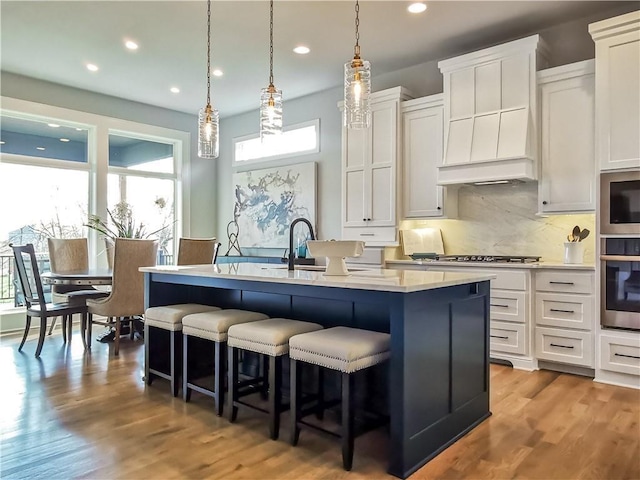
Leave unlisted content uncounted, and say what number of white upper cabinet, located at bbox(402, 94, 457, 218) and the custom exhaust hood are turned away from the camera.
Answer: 0

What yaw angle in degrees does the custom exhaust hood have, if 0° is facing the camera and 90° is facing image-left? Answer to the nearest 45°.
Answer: approximately 45°

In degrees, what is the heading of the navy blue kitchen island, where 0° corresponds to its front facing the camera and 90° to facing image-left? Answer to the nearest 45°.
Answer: approximately 45°

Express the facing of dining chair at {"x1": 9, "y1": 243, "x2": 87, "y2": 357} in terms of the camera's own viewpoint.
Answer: facing away from the viewer and to the right of the viewer

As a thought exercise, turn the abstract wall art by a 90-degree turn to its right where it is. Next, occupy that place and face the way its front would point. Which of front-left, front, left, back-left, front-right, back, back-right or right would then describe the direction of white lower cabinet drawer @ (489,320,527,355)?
back

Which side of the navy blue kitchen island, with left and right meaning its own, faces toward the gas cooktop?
back

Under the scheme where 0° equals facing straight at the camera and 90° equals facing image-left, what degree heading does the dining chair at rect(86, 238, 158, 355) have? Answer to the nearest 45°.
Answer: approximately 135°

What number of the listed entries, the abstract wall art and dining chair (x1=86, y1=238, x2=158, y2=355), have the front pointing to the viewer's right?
0

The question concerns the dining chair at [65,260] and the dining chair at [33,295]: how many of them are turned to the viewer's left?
0
